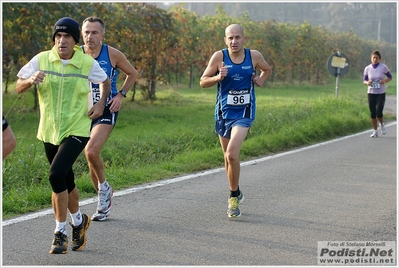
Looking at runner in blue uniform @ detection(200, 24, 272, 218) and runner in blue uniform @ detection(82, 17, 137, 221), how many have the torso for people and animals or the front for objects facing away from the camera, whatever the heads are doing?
0

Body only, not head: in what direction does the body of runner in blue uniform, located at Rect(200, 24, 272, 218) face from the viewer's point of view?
toward the camera

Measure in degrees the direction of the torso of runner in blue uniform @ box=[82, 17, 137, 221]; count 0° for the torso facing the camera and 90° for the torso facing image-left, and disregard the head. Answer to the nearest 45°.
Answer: approximately 45°

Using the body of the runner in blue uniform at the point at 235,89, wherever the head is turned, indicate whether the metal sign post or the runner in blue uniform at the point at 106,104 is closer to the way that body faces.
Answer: the runner in blue uniform

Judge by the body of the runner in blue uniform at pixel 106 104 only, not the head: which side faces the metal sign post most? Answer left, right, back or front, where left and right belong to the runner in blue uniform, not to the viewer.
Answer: back

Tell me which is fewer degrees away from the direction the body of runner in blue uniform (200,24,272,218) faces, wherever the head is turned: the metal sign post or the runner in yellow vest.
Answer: the runner in yellow vest

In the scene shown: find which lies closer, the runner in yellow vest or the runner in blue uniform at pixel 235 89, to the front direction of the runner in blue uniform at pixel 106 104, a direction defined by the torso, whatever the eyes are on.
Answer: the runner in yellow vest

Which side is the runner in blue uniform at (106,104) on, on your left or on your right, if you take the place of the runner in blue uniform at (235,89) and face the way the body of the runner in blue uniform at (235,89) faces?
on your right

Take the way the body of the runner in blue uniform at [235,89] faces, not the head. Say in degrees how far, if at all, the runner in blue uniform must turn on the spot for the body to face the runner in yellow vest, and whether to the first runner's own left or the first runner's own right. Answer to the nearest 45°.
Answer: approximately 45° to the first runner's own right

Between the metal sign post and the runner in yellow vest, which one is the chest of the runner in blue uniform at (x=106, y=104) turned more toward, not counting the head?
the runner in yellow vest

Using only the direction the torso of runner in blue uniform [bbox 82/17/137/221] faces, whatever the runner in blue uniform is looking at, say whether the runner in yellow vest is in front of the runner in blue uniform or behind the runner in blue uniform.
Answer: in front
